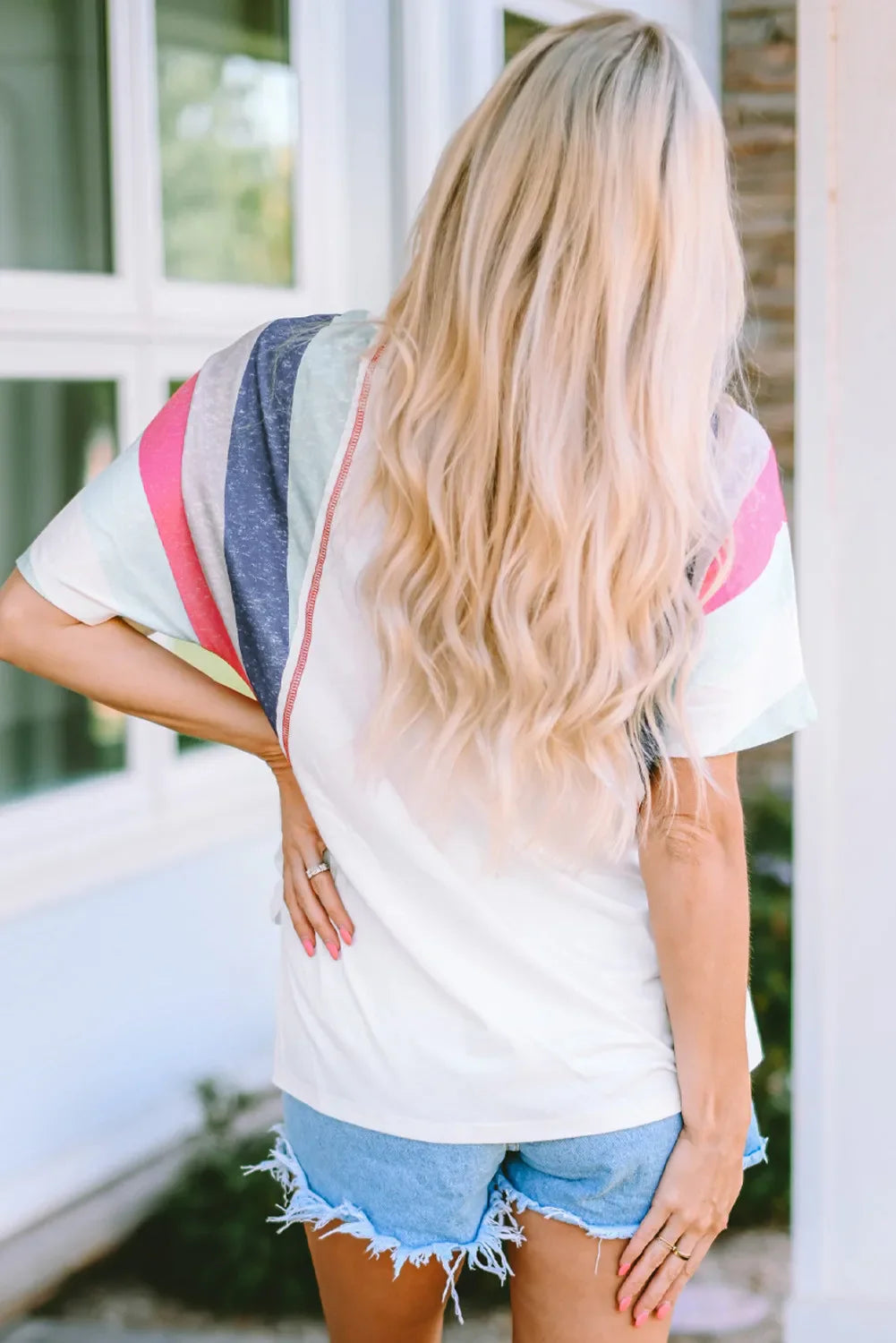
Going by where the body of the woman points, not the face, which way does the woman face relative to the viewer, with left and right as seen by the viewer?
facing away from the viewer

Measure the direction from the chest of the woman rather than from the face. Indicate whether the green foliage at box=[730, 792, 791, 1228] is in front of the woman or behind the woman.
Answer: in front

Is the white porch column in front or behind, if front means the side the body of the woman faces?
in front

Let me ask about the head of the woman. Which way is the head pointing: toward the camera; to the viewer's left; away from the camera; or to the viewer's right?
away from the camera
